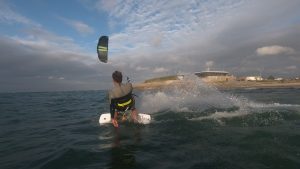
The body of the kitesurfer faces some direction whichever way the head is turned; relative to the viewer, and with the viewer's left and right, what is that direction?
facing away from the viewer

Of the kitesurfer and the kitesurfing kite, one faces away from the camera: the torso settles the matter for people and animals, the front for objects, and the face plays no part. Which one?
the kitesurfer

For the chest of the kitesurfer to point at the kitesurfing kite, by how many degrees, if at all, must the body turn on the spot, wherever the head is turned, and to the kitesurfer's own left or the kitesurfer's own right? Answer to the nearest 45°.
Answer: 0° — they already face it

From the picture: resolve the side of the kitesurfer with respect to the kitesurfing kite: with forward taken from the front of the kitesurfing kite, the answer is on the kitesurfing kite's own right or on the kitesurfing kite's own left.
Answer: on the kitesurfing kite's own left
